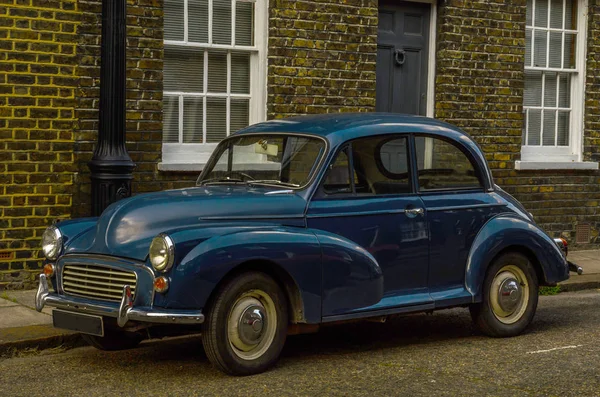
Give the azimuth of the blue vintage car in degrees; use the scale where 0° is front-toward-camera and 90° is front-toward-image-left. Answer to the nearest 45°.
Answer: approximately 45°

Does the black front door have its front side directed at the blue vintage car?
yes

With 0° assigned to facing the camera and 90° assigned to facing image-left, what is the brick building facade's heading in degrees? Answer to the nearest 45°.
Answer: approximately 0°

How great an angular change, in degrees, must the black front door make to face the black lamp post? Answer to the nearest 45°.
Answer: approximately 45° to its right

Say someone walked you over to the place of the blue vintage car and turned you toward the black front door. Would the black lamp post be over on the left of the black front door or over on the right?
left

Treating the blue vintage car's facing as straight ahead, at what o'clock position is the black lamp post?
The black lamp post is roughly at 3 o'clock from the blue vintage car.

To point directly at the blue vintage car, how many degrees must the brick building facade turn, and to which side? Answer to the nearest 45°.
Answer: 0° — it already faces it

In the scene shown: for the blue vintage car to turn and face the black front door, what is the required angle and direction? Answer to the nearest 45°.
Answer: approximately 135° to its right
